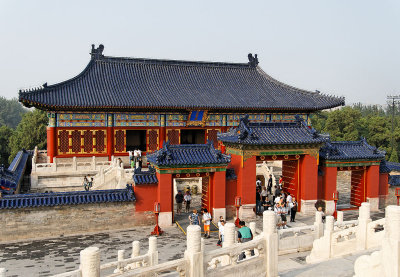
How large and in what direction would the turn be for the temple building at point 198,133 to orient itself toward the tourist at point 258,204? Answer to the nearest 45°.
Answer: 0° — it already faces them

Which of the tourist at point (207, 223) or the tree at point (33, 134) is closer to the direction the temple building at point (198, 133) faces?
the tourist

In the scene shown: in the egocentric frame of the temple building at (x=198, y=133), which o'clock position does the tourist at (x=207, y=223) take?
The tourist is roughly at 12 o'clock from the temple building.

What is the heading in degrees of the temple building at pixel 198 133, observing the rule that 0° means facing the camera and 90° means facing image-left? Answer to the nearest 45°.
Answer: approximately 0°

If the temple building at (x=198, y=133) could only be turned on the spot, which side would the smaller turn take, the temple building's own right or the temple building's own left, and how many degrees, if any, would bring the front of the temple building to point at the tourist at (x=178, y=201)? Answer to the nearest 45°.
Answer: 0° — it already faces them
